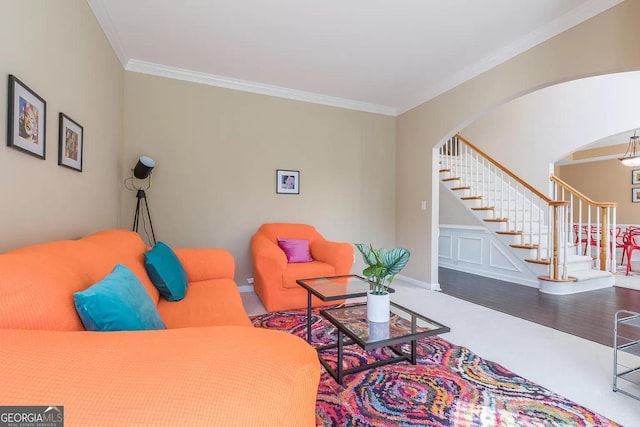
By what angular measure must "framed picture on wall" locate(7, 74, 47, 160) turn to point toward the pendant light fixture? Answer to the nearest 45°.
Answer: approximately 45° to its left

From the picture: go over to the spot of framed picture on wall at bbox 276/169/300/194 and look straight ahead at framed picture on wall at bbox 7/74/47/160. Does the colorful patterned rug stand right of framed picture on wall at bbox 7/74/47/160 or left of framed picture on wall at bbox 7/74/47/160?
left

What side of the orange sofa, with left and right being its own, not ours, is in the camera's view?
right

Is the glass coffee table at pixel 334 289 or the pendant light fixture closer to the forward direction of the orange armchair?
the glass coffee table

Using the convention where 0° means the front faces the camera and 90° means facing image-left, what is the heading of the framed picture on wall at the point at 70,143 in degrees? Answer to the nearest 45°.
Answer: approximately 315°

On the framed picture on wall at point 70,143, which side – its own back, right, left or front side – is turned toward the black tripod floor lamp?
left

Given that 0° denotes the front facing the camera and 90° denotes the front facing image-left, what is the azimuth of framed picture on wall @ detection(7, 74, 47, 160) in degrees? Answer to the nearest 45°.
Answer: approximately 315°

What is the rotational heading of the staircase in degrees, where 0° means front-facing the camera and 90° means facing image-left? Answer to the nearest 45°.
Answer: approximately 315°

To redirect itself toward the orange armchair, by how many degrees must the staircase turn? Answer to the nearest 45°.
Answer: approximately 90° to its right

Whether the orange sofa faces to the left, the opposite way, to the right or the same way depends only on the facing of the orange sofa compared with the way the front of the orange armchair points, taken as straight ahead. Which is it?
to the left

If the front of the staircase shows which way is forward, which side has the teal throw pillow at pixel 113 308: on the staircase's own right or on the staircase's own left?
on the staircase's own right
